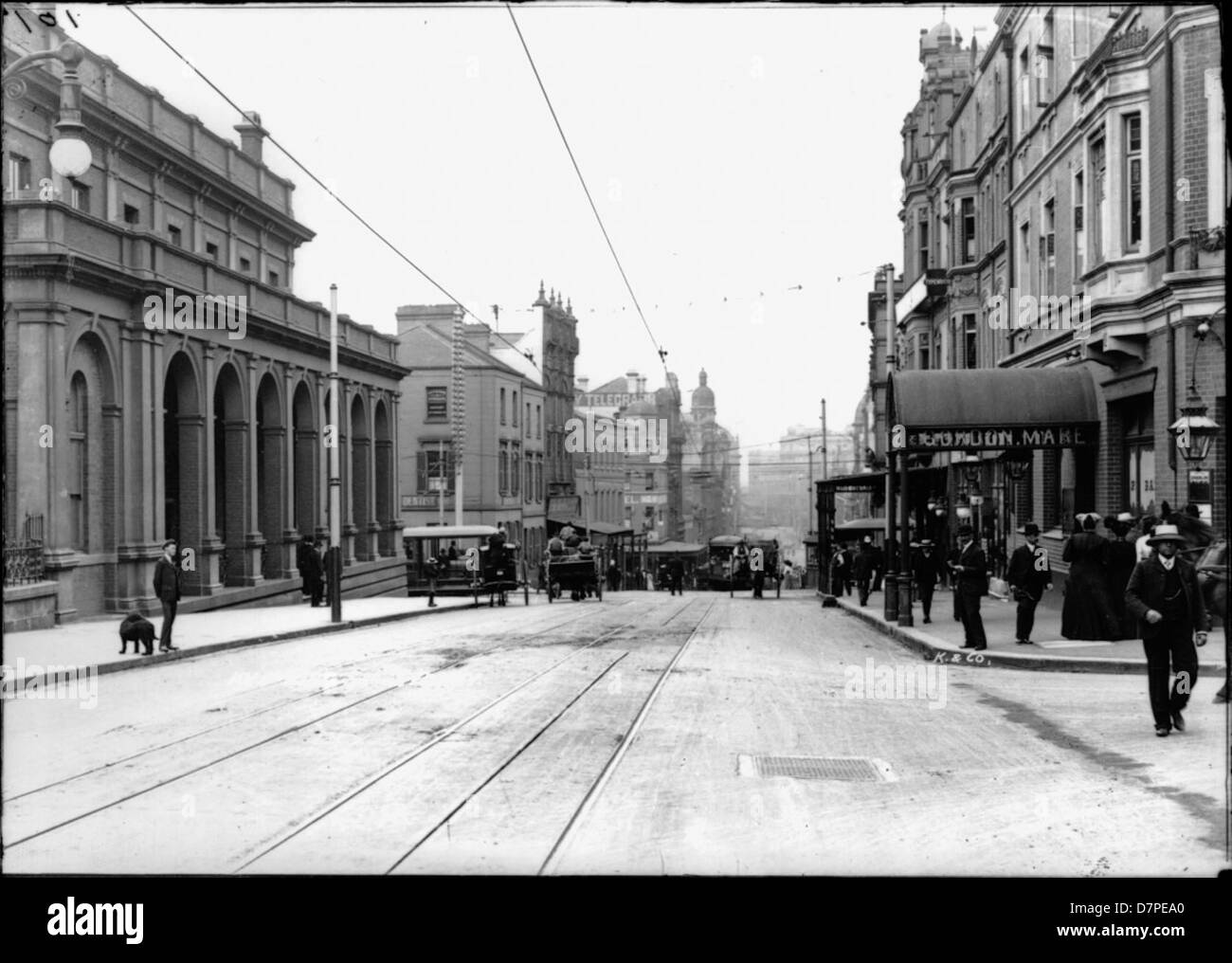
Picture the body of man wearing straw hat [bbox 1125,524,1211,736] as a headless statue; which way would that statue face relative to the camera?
toward the camera

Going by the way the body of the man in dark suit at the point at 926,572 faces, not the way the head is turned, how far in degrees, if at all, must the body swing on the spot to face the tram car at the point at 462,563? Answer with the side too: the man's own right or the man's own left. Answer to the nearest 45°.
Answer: approximately 135° to the man's own right

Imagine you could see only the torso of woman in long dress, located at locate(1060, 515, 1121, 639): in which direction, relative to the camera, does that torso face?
away from the camera

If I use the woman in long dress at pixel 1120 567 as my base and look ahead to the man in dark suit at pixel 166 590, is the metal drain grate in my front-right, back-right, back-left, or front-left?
front-left

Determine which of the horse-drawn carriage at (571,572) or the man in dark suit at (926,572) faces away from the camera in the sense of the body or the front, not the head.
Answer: the horse-drawn carriage

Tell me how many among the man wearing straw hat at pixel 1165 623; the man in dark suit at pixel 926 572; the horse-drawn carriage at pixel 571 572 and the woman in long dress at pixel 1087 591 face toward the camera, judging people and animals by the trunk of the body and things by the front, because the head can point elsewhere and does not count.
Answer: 2

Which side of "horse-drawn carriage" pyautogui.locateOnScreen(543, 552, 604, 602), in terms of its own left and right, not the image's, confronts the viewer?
back

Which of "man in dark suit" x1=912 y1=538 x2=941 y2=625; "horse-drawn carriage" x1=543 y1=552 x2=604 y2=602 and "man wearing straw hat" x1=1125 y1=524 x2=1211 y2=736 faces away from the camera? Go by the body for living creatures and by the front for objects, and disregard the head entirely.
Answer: the horse-drawn carriage

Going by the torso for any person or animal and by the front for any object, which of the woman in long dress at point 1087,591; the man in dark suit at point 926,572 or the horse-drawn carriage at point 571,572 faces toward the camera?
the man in dark suit

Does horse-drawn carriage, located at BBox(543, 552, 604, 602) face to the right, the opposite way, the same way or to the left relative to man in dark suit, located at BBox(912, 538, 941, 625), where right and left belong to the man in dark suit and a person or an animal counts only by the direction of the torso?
the opposite way

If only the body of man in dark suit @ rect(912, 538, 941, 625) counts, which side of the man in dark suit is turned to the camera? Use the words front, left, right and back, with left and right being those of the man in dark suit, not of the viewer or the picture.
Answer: front
